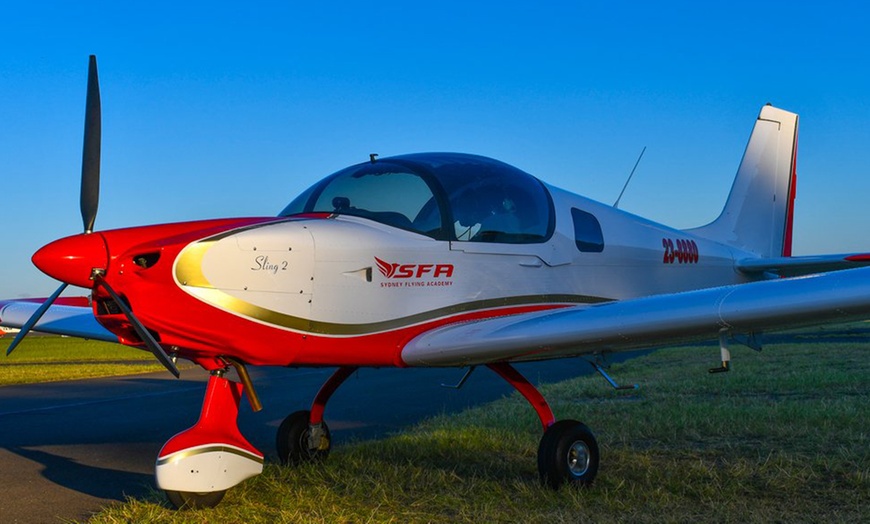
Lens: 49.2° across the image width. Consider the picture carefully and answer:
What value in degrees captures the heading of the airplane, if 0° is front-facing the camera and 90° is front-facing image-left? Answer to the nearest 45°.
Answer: approximately 45°
